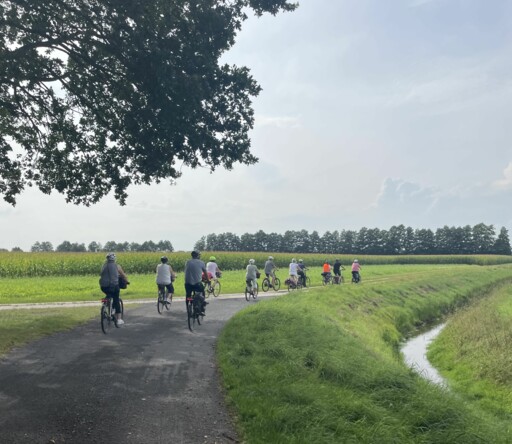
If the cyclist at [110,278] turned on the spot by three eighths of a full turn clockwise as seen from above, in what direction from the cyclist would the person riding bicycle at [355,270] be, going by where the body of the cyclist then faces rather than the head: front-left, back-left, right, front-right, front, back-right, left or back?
back-left

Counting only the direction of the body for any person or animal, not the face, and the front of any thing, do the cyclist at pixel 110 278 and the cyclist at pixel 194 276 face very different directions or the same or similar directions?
same or similar directions

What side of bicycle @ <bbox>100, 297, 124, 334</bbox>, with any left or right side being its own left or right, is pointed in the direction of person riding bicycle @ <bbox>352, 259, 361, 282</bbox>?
front

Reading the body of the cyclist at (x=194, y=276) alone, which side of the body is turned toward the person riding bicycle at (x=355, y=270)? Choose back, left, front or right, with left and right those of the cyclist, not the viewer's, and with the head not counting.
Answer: front

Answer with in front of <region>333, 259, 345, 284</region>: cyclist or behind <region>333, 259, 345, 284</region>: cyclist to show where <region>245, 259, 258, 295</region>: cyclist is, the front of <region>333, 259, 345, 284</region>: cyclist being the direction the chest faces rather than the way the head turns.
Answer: behind

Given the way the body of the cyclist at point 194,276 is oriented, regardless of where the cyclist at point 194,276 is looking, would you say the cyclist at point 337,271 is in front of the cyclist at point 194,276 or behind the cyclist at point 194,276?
in front

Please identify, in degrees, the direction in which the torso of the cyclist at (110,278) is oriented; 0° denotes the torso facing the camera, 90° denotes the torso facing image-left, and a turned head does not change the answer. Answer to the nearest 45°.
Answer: approximately 225°

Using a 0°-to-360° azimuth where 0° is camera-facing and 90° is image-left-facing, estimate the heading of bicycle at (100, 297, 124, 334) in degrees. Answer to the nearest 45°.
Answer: approximately 225°

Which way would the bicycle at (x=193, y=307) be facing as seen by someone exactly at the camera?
facing away from the viewer and to the right of the viewer
